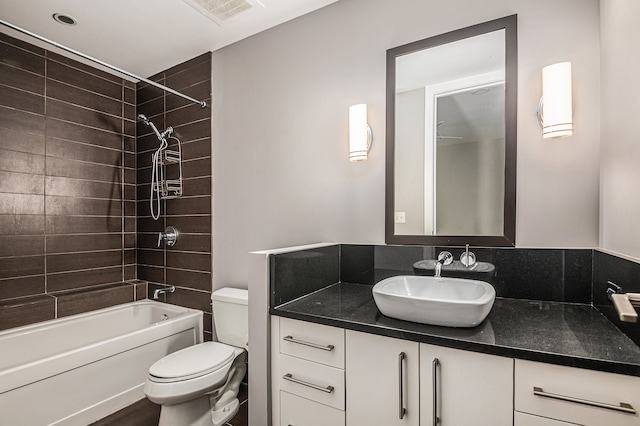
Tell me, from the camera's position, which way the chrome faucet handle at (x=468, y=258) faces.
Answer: facing the viewer

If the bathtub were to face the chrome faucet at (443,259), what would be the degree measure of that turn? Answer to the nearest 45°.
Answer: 0° — it already faces it

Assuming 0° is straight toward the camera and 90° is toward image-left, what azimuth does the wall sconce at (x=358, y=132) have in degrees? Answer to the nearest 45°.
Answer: approximately 45°

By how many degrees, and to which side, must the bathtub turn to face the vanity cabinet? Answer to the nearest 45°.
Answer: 0° — it already faces it

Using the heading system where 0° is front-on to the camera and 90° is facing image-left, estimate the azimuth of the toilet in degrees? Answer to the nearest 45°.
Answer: approximately 45°

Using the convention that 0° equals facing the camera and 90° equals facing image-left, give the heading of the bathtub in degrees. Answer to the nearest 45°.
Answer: approximately 315°

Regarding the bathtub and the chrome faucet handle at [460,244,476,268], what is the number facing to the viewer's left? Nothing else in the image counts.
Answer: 0

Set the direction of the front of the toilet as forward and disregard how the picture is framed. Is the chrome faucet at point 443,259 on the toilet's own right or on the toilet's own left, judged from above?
on the toilet's own left

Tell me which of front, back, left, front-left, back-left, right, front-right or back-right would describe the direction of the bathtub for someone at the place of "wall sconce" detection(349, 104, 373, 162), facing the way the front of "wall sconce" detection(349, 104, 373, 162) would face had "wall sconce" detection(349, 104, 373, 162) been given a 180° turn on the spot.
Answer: back-left

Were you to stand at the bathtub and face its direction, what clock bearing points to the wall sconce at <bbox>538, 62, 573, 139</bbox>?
The wall sconce is roughly at 12 o'clock from the bathtub.

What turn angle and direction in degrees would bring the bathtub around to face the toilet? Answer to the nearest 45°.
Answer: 0° — it already faces it

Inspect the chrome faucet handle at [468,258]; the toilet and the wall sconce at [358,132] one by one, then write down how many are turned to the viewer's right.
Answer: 0

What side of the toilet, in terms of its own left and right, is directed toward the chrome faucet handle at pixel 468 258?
left

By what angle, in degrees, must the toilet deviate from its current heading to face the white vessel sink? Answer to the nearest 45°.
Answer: approximately 90° to its left

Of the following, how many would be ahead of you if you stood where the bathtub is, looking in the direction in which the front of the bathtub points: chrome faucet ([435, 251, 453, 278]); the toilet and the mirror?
3
